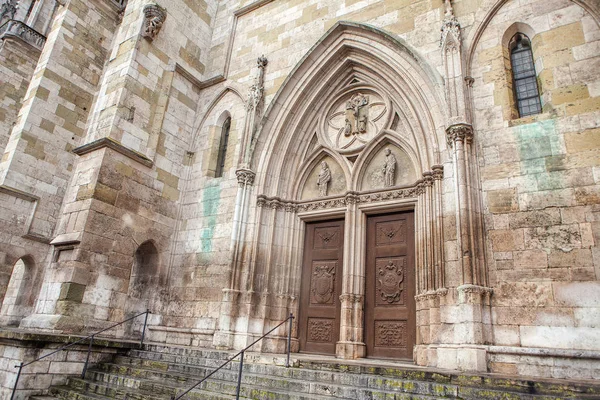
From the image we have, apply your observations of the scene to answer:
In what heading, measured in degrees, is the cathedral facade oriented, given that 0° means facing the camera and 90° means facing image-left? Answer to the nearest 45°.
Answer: approximately 45°
